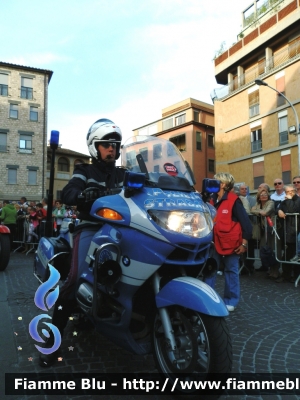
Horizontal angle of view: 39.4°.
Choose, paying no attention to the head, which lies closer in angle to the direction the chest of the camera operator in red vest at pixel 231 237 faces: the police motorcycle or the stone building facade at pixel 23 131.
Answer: the police motorcycle

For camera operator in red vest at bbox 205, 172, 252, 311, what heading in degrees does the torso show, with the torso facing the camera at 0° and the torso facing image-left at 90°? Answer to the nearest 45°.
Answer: approximately 45°

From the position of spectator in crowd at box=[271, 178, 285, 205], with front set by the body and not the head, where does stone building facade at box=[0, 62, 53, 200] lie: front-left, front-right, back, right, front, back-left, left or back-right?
right

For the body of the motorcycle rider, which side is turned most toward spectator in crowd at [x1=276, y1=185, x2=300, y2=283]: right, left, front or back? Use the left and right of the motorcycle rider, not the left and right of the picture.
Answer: left

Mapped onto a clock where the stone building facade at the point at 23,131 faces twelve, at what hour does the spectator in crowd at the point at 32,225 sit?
The spectator in crowd is roughly at 12 o'clock from the stone building facade.

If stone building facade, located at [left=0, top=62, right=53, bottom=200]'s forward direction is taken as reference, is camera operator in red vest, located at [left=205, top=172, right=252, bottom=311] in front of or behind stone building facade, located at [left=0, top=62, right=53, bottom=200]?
in front

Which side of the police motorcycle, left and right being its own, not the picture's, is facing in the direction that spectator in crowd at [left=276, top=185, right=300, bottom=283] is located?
left

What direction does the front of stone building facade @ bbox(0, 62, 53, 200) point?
toward the camera

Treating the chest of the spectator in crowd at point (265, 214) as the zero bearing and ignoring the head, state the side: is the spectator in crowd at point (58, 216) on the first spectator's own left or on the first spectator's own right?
on the first spectator's own right

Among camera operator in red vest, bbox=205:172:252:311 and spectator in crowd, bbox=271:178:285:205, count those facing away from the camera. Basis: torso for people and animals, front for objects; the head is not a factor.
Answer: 0

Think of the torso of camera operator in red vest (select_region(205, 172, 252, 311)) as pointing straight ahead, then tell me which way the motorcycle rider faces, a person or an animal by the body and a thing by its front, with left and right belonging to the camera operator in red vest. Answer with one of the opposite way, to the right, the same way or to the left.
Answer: to the left

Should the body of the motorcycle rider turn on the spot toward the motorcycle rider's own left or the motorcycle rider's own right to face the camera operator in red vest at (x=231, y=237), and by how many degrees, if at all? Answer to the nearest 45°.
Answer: approximately 90° to the motorcycle rider's own left

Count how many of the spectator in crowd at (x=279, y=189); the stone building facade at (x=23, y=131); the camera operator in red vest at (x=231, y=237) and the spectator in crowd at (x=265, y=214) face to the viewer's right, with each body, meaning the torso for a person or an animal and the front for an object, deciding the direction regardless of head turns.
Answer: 0

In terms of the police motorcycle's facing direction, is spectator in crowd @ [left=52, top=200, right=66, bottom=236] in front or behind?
behind
